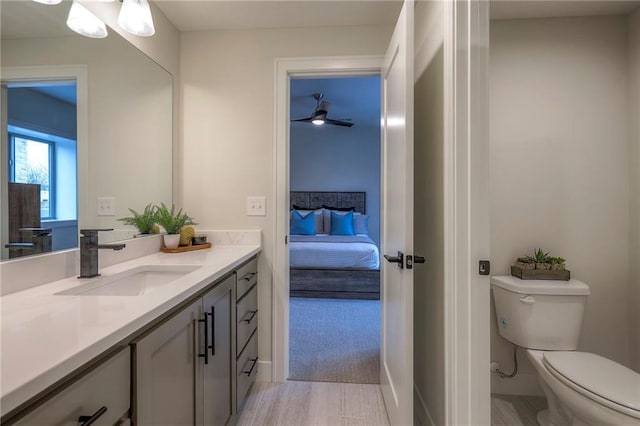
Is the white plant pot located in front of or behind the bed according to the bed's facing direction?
in front

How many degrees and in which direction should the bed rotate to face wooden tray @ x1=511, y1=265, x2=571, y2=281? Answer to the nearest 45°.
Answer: approximately 45° to its left

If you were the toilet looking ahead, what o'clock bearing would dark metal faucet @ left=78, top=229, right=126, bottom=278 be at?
The dark metal faucet is roughly at 3 o'clock from the toilet.

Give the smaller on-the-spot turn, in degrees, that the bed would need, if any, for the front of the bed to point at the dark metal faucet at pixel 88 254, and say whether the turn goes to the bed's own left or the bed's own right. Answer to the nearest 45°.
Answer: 0° — it already faces it

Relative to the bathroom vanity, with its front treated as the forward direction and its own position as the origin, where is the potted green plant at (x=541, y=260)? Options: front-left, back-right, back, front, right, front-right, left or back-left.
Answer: front-left

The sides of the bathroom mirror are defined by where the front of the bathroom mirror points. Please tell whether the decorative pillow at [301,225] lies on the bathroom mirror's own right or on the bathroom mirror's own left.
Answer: on the bathroom mirror's own left

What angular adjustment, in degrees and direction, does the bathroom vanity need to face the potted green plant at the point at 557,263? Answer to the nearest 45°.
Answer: approximately 45° to its left

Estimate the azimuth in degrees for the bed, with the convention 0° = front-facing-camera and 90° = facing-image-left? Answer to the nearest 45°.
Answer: approximately 0°

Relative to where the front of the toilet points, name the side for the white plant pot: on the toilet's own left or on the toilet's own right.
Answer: on the toilet's own right

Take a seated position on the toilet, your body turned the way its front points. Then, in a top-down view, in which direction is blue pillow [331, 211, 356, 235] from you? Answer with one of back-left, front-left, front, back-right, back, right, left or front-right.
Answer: back

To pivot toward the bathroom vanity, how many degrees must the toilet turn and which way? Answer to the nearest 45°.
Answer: approximately 90° to its right

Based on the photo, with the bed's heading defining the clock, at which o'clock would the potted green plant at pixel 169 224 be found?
The potted green plant is roughly at 1 o'clock from the bed.

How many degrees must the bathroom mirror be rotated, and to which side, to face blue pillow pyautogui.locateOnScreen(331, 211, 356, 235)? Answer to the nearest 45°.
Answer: approximately 90° to its left

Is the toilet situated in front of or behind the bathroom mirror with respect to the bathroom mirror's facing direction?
in front
